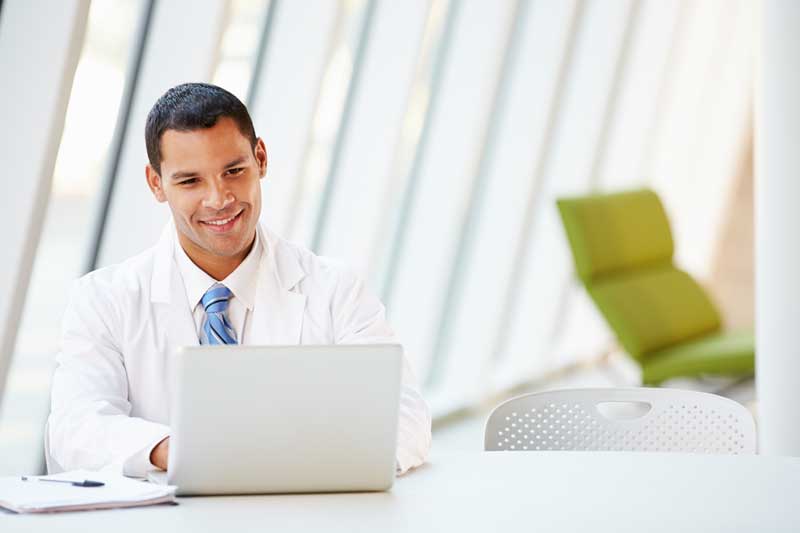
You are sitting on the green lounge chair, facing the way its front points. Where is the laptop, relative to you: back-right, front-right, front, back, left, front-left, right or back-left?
front-right

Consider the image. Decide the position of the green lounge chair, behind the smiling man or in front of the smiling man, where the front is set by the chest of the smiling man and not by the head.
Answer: behind

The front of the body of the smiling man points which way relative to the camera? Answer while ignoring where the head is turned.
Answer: toward the camera

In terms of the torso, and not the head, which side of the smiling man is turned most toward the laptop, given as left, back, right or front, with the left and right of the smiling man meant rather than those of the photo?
front

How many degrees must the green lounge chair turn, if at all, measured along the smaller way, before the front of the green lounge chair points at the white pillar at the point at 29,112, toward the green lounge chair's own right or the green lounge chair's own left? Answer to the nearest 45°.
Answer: approximately 90° to the green lounge chair's own right

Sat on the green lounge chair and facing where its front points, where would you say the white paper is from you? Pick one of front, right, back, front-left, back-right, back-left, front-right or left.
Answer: front-right

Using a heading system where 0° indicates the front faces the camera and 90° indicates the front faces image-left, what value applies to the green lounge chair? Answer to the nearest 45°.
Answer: approximately 315°

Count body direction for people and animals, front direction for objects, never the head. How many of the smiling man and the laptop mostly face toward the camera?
1

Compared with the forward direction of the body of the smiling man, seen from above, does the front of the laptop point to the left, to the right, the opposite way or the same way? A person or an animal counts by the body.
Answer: the opposite way

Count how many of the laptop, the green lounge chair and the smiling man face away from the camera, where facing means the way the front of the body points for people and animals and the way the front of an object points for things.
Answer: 1

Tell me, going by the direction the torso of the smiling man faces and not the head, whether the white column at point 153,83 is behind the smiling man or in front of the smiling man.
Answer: behind

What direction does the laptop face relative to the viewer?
away from the camera

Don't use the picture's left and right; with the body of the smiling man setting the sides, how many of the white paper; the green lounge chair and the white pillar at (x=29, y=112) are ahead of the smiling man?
1
